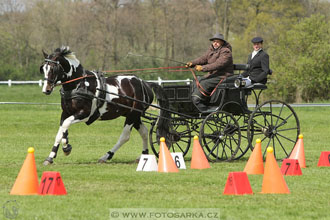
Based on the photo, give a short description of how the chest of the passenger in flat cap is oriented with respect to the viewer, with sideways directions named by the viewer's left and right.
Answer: facing the viewer and to the left of the viewer

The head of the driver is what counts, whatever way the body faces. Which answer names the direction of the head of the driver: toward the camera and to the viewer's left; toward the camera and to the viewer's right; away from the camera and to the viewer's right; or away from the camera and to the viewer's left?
toward the camera and to the viewer's left

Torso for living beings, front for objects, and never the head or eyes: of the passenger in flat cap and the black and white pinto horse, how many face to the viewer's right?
0

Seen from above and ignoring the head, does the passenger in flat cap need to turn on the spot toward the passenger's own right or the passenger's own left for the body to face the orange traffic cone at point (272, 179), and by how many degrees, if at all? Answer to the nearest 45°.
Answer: approximately 45° to the passenger's own left

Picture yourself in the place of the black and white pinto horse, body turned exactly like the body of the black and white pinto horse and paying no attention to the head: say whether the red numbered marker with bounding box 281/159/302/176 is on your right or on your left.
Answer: on your left

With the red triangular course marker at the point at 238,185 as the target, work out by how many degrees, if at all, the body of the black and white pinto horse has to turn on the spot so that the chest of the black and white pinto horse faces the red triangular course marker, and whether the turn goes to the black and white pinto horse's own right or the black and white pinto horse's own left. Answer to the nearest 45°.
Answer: approximately 90° to the black and white pinto horse's own left

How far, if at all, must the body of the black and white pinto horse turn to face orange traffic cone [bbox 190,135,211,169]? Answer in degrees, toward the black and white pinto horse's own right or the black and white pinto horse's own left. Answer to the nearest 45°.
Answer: approximately 90° to the black and white pinto horse's own left

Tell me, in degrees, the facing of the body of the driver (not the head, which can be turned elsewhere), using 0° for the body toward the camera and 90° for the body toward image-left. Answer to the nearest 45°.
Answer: approximately 45°

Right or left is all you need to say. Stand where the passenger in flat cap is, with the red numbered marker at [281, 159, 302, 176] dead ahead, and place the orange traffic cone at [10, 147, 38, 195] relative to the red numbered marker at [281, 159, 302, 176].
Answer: right
